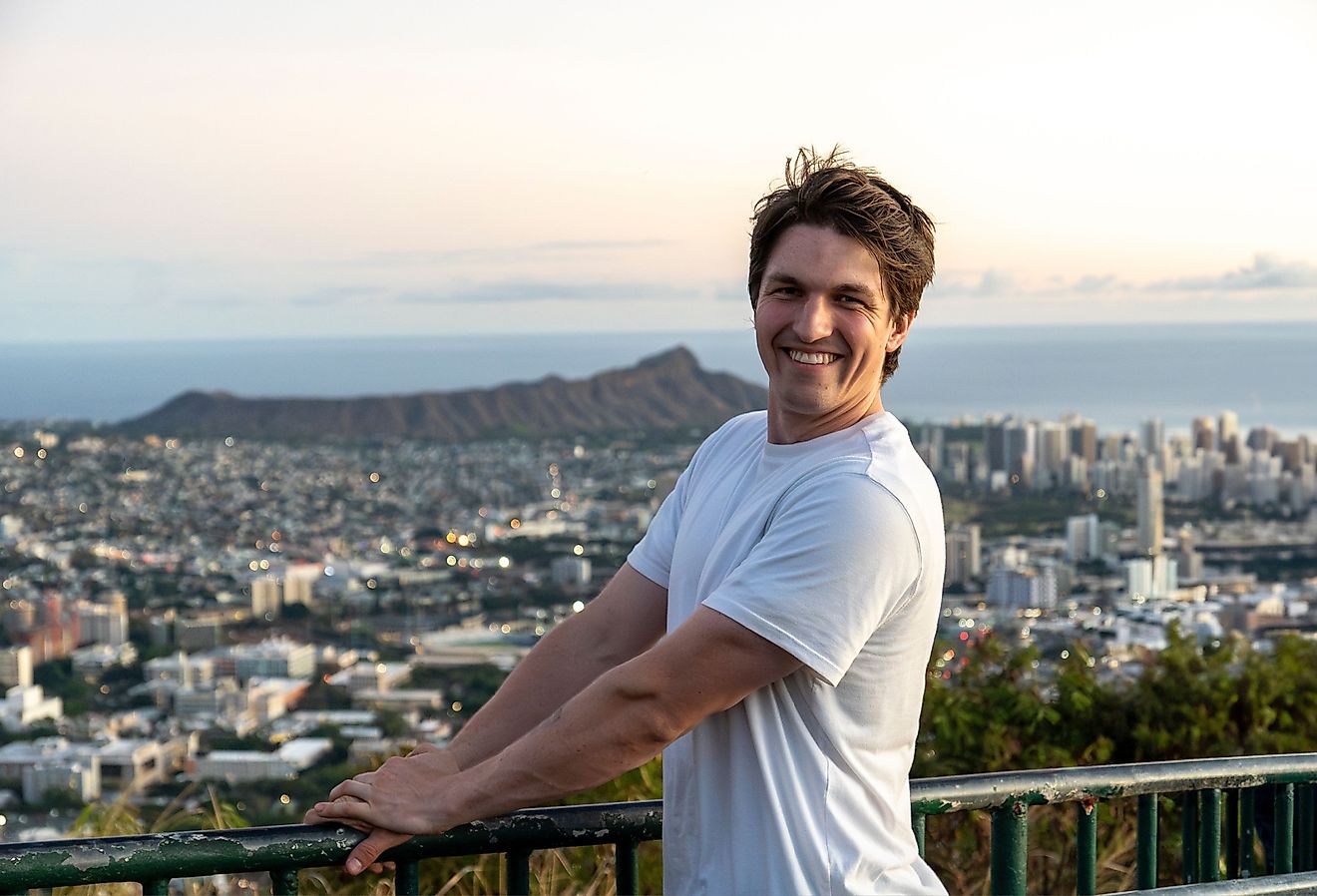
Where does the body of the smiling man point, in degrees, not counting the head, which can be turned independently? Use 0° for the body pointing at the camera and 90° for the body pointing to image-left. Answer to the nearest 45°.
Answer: approximately 45°

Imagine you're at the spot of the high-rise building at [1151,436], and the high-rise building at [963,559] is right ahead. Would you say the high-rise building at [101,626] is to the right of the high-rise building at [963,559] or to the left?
right

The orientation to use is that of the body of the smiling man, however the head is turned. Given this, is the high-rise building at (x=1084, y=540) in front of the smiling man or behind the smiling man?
behind

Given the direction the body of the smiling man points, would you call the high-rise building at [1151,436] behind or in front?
behind

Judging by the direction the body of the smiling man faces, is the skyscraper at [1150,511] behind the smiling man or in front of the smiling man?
behind
